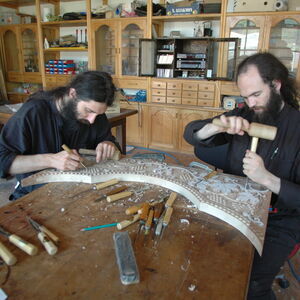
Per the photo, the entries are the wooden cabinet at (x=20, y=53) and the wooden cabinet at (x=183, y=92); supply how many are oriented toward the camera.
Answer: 2

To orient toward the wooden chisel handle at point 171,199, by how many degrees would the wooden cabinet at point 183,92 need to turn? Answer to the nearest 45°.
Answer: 0° — it already faces it

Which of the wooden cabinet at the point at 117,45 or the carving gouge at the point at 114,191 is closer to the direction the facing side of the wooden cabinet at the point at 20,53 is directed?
the carving gouge

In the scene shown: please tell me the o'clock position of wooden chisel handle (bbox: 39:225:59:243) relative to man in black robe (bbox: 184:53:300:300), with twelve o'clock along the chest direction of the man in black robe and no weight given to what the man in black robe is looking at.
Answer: The wooden chisel handle is roughly at 12 o'clock from the man in black robe.

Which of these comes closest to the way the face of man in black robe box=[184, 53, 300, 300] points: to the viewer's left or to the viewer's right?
to the viewer's left

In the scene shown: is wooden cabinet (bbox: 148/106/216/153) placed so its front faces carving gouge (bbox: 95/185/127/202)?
yes

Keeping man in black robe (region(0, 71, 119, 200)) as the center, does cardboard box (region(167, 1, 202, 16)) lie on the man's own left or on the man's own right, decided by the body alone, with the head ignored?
on the man's own left

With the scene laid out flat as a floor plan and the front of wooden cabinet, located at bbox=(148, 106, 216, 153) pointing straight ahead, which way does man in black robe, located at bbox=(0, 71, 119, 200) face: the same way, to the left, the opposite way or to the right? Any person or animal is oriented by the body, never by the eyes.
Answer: to the left
